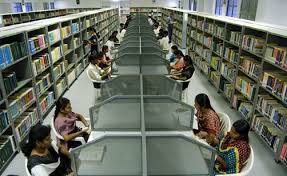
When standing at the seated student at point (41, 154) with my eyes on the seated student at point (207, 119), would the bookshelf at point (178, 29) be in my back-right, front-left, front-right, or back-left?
front-left

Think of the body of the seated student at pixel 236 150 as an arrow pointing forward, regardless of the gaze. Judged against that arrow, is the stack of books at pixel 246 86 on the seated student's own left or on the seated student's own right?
on the seated student's own right

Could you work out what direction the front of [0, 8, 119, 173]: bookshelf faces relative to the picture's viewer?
facing the viewer and to the right of the viewer

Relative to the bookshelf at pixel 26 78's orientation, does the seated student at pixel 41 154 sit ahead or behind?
ahead

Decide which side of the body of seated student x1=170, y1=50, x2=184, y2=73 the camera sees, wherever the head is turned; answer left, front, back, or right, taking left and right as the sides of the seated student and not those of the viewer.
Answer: left

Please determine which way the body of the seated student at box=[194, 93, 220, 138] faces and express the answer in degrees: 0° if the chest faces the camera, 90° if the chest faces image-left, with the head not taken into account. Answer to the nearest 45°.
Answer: approximately 90°

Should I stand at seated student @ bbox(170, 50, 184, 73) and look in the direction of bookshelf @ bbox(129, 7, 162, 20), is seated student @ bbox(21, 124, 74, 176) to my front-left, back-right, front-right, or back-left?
back-left

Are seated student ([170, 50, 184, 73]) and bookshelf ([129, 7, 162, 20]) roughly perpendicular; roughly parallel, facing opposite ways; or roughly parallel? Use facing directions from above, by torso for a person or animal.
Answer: roughly perpendicular

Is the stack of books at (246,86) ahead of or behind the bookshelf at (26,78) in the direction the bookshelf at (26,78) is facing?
ahead

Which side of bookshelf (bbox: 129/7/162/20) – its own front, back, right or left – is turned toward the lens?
front

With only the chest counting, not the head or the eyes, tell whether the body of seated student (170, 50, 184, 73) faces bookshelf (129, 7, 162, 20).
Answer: no

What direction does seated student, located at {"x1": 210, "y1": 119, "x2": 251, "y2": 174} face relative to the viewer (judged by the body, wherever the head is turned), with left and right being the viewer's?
facing to the left of the viewer

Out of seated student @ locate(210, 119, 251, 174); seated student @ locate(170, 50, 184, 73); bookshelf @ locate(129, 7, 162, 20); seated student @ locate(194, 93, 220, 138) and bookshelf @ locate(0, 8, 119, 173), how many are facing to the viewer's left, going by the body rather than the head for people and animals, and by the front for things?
3

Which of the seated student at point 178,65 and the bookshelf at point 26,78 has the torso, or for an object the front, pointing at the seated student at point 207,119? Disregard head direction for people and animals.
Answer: the bookshelf

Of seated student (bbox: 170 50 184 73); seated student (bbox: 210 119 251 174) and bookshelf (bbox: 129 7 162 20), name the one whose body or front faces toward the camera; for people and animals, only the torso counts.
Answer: the bookshelf

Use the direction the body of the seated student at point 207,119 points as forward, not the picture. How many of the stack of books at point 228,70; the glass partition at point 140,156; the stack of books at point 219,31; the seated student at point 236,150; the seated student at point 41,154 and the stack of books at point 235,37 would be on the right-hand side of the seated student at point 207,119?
3

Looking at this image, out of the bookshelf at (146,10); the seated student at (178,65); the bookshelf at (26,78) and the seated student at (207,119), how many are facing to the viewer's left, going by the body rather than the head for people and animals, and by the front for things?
2

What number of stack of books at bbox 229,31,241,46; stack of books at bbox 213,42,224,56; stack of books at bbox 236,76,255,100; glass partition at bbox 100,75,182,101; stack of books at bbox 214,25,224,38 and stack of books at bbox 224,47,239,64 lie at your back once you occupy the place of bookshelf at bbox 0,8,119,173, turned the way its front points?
0
